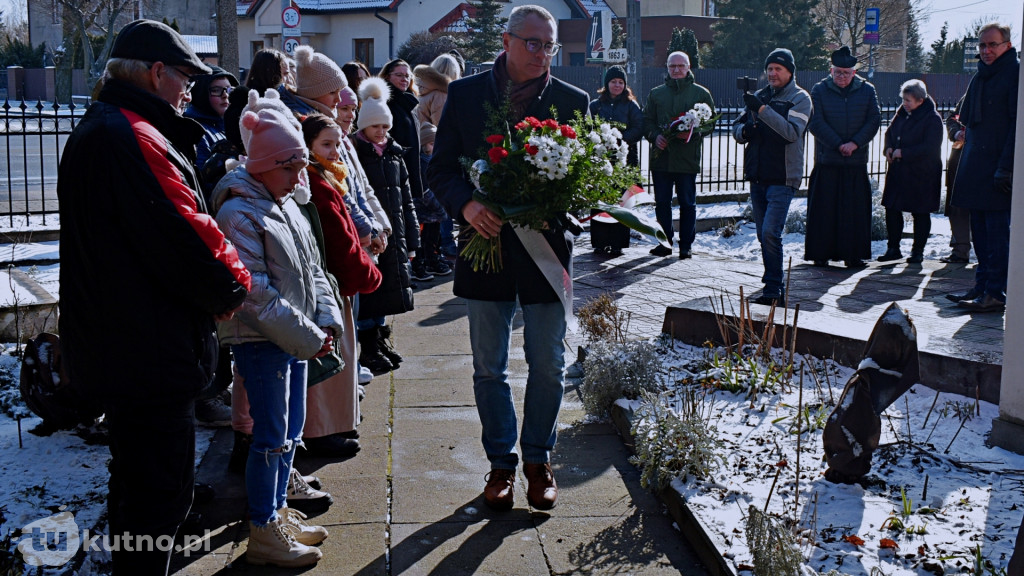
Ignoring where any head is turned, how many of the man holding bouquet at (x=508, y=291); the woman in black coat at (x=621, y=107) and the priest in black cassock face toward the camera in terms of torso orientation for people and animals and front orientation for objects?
3

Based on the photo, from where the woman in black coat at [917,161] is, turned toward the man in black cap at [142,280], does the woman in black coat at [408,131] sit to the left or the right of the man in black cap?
right

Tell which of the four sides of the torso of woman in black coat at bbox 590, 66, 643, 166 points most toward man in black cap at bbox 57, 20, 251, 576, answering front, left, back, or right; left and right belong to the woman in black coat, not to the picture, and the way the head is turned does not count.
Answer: front

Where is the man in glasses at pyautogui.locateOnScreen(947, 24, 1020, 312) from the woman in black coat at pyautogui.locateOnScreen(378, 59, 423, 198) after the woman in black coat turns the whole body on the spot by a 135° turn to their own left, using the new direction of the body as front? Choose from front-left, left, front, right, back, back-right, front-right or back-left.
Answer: right

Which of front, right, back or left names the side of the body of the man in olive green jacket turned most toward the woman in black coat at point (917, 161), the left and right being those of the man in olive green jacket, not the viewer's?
left

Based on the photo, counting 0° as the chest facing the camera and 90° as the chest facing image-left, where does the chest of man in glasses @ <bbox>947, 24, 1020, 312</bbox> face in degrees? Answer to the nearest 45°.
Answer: approximately 45°

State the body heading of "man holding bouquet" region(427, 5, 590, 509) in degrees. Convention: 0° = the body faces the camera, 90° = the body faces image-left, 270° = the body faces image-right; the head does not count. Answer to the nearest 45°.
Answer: approximately 0°

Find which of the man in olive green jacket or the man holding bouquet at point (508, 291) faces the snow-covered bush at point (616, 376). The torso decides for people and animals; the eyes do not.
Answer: the man in olive green jacket

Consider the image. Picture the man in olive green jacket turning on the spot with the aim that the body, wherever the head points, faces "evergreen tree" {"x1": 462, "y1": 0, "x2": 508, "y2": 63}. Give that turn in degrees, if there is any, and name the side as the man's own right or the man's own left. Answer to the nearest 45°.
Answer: approximately 180°

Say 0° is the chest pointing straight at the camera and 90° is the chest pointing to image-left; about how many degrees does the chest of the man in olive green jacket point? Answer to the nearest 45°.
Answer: approximately 0°

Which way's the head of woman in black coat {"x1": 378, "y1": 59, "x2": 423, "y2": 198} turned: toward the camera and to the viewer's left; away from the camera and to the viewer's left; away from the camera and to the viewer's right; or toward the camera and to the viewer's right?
toward the camera and to the viewer's right
